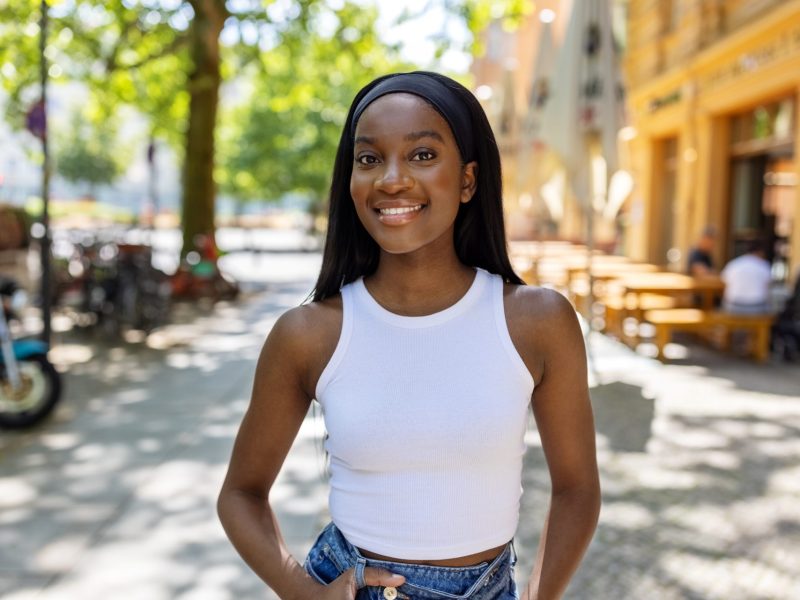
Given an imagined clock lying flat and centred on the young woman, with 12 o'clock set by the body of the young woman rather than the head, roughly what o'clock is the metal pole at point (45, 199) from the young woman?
The metal pole is roughly at 5 o'clock from the young woman.

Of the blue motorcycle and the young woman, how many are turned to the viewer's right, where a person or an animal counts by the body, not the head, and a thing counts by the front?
1

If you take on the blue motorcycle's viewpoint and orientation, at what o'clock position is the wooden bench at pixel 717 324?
The wooden bench is roughly at 12 o'clock from the blue motorcycle.

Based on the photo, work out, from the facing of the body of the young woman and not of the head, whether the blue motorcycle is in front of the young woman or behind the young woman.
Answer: behind

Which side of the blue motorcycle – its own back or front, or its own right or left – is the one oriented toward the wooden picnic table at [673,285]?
front

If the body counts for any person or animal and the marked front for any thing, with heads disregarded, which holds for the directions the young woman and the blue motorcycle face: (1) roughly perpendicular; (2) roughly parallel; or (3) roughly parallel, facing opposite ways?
roughly perpendicular

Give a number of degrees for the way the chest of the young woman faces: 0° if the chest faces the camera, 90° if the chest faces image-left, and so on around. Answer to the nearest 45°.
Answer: approximately 0°

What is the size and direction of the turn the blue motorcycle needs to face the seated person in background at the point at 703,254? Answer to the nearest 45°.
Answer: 0° — it already faces them

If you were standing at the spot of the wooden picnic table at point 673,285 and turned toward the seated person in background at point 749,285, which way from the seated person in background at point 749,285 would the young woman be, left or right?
right

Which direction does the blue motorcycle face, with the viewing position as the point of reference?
facing to the right of the viewer
